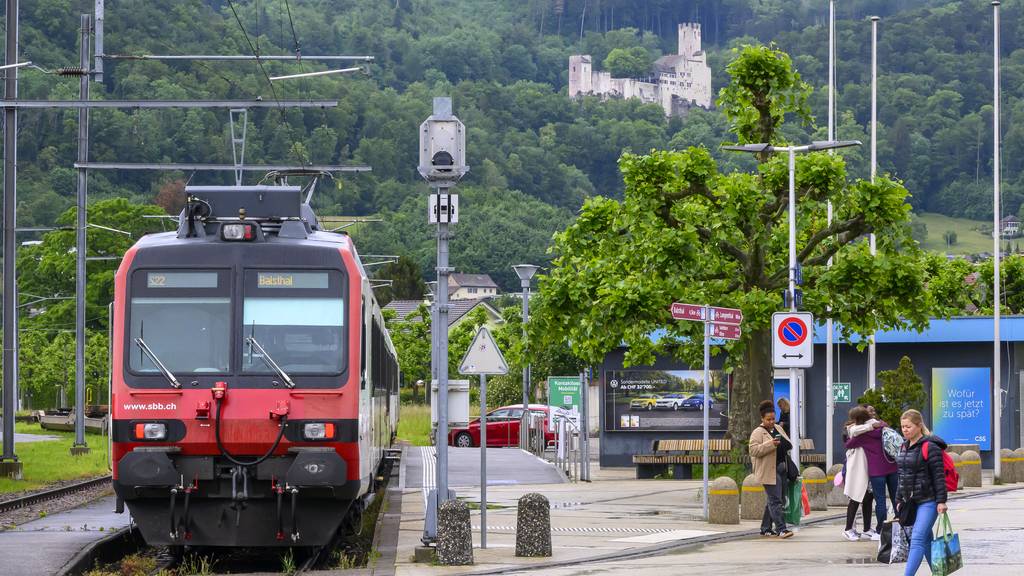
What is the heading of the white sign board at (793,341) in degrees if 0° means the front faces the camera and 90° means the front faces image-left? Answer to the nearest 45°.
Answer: approximately 0°

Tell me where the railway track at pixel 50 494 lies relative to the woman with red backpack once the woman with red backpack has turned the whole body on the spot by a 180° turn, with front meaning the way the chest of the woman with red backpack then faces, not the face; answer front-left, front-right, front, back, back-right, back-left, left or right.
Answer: left

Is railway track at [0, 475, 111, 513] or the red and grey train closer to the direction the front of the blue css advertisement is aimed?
the red and grey train

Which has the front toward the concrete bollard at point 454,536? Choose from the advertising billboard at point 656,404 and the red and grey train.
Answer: the advertising billboard

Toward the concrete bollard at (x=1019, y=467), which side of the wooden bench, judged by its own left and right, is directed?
left

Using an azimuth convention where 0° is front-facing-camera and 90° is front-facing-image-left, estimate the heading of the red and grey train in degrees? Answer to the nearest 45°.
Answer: approximately 0°

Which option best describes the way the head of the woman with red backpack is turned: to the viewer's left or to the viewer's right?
to the viewer's left

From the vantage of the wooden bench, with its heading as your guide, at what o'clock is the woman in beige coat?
The woman in beige coat is roughly at 12 o'clock from the wooden bench.

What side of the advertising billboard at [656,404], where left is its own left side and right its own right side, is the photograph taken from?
front

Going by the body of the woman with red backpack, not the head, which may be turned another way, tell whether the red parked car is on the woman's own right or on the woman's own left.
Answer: on the woman's own right

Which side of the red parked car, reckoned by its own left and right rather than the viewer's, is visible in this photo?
left

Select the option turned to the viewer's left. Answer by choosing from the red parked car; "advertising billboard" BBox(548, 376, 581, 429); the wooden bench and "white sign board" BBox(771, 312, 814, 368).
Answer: the red parked car

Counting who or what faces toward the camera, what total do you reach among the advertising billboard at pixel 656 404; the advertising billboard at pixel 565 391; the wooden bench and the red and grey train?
4
